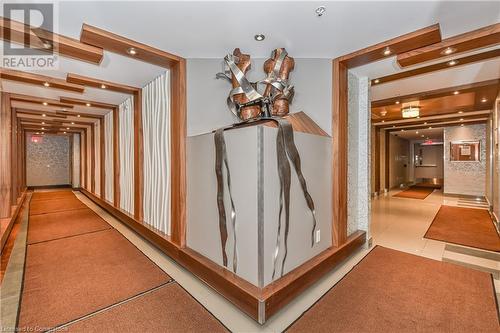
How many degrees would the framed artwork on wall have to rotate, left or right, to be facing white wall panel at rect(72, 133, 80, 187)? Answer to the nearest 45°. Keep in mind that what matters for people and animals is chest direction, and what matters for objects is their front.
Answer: approximately 45° to its right

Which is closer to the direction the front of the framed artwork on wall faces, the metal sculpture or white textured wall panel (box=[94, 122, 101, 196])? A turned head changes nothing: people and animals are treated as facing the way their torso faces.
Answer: the metal sculpture

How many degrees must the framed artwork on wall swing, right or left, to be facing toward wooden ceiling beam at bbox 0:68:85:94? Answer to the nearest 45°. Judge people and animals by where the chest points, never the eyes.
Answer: approximately 45° to its right

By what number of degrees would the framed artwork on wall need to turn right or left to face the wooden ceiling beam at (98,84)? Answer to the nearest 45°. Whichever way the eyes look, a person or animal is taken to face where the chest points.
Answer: approximately 45° to its right

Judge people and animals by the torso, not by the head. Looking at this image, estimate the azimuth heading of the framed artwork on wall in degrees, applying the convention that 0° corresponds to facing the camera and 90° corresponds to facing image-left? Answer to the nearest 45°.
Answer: approximately 0°

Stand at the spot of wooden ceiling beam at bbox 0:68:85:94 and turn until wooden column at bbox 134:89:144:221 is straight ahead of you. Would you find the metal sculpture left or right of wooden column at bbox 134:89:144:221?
right

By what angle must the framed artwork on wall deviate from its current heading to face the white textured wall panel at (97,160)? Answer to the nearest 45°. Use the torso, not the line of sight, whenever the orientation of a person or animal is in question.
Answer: approximately 45° to its right

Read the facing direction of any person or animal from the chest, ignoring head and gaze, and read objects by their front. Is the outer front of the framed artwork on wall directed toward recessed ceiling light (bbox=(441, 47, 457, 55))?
yes

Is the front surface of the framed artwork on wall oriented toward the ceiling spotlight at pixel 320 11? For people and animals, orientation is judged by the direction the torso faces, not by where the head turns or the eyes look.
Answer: yes

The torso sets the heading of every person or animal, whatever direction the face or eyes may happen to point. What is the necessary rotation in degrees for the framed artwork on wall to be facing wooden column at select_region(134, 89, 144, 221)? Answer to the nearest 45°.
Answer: approximately 45° to its right

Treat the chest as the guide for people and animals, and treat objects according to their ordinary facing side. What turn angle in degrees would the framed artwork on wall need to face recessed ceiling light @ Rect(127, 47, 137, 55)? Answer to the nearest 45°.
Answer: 0° — it already faces it

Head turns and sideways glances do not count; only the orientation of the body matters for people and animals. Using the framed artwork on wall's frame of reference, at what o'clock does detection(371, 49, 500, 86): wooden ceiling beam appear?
The wooden ceiling beam is roughly at 12 o'clock from the framed artwork on wall.
